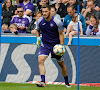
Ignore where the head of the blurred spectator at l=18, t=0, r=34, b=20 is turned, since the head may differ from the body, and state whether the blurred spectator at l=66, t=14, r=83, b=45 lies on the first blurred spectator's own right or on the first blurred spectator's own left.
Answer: on the first blurred spectator's own left

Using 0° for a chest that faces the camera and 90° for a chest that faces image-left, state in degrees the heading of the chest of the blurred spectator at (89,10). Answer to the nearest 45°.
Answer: approximately 45°

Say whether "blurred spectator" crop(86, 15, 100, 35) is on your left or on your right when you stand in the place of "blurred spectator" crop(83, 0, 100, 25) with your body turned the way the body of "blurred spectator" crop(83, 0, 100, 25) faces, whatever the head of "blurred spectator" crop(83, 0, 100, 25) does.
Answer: on your left

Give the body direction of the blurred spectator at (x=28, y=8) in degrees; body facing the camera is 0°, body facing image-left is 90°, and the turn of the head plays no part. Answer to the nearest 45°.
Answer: approximately 45°

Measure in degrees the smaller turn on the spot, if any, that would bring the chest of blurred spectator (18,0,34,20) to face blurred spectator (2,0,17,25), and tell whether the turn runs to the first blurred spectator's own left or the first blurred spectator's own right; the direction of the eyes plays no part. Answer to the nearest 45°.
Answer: approximately 45° to the first blurred spectator's own right

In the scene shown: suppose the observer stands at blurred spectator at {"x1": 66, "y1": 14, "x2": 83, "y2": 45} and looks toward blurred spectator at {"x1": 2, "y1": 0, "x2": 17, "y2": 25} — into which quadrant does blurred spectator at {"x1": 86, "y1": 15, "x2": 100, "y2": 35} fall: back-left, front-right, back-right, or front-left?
back-right
